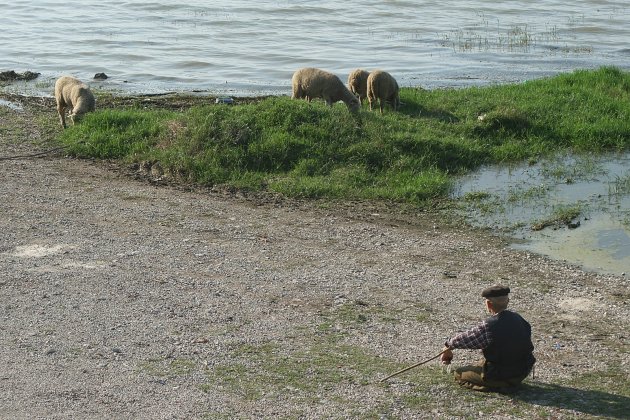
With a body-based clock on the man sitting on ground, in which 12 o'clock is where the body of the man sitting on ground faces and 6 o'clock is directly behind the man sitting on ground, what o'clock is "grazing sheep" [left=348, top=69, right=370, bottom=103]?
The grazing sheep is roughly at 1 o'clock from the man sitting on ground.

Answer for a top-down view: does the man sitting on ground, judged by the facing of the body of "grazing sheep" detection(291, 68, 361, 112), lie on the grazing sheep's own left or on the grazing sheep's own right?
on the grazing sheep's own right

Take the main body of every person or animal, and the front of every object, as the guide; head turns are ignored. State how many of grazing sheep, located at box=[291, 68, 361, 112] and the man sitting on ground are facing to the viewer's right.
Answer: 1

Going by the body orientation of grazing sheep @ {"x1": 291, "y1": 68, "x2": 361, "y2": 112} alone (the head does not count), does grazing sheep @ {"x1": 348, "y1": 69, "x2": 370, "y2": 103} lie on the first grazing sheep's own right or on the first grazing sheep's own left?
on the first grazing sheep's own left

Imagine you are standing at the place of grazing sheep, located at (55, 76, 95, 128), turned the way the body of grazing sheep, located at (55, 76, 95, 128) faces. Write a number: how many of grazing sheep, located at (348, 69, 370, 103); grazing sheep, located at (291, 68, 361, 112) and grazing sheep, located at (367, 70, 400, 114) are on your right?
0

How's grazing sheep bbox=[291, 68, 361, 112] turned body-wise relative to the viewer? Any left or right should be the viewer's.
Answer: facing to the right of the viewer

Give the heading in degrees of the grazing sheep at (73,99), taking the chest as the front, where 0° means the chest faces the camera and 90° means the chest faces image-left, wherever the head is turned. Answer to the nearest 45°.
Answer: approximately 315°

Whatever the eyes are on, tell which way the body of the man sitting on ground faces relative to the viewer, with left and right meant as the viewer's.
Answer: facing away from the viewer and to the left of the viewer

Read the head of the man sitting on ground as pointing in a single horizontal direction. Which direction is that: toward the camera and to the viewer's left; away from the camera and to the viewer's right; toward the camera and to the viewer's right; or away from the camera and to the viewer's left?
away from the camera and to the viewer's left

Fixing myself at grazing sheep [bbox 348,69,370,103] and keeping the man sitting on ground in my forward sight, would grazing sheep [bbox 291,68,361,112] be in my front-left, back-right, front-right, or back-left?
front-right

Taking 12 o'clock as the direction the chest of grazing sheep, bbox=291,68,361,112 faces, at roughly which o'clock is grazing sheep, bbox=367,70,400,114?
grazing sheep, bbox=367,70,400,114 is roughly at 12 o'clock from grazing sheep, bbox=291,68,361,112.

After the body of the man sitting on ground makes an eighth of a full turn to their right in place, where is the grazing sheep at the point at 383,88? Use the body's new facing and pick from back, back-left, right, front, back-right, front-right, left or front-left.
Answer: front

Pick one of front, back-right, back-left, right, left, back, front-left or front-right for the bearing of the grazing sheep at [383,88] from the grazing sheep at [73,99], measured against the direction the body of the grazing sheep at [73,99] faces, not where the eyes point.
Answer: front-left

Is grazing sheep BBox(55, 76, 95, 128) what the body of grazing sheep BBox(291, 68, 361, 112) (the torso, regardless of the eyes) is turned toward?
no
